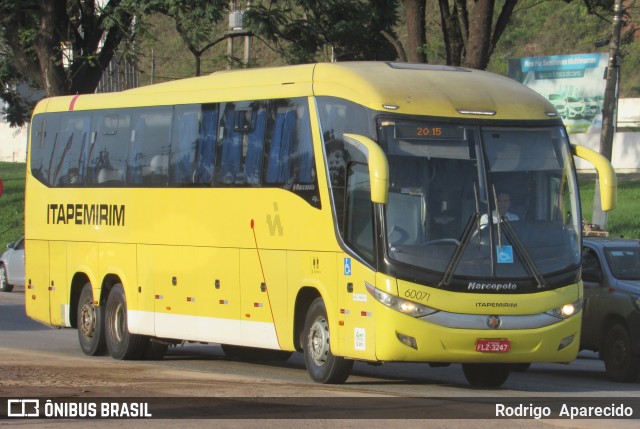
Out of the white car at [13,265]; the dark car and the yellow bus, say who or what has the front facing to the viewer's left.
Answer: the white car

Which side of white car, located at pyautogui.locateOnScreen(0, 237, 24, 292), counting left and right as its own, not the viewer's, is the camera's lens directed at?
left

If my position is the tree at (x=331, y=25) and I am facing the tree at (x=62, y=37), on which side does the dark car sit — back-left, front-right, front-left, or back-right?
back-left

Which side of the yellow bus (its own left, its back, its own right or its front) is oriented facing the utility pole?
left

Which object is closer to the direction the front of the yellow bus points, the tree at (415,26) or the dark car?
the dark car

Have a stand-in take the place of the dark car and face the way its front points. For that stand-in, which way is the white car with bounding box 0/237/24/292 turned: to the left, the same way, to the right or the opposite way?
to the right

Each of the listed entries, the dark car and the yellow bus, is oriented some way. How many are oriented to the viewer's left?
0
